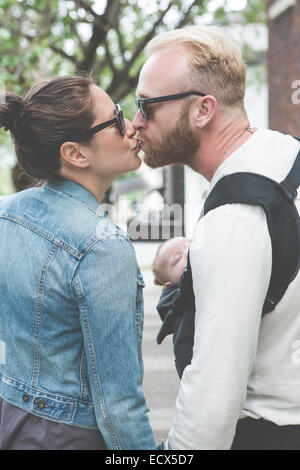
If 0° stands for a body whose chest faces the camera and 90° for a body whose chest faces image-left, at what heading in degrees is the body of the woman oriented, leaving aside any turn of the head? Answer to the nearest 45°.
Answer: approximately 225°

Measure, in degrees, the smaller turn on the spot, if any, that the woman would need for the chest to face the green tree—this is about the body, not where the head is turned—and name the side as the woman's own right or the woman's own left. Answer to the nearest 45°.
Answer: approximately 45° to the woman's own left

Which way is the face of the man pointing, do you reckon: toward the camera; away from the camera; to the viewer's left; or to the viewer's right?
to the viewer's left

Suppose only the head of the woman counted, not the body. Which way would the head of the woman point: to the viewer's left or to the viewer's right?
to the viewer's right
